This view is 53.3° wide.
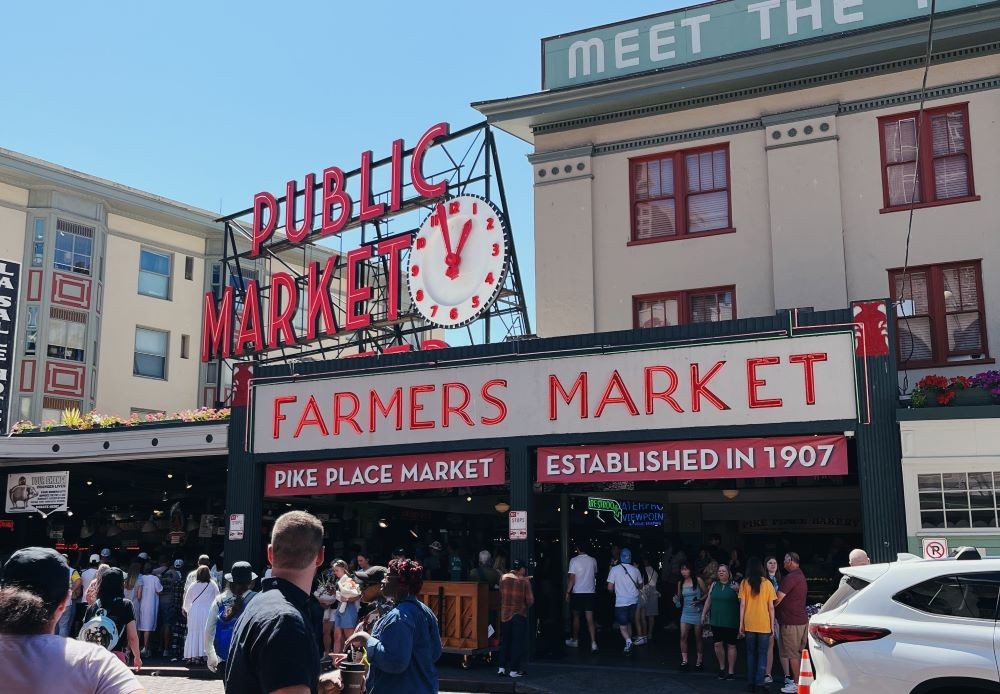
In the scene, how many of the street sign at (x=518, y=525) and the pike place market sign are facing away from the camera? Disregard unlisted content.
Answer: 0

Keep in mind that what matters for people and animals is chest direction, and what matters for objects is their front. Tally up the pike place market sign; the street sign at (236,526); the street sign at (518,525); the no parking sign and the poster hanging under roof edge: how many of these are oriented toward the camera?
5

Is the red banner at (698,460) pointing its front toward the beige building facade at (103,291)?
no

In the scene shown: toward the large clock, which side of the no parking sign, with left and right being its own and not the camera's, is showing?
right

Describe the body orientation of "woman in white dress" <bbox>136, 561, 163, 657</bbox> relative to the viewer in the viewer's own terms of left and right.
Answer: facing away from the viewer

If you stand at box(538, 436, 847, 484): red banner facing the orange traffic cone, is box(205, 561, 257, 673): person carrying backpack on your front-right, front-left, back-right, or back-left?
front-right

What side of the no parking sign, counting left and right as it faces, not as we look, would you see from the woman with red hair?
front

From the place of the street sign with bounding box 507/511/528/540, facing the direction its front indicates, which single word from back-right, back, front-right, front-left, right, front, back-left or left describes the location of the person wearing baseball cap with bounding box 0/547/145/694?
front

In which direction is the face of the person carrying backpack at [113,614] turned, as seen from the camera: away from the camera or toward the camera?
away from the camera

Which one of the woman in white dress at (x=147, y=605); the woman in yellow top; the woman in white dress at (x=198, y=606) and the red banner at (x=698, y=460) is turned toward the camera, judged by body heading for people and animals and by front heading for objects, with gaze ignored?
the red banner

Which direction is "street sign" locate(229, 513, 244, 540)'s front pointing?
toward the camera

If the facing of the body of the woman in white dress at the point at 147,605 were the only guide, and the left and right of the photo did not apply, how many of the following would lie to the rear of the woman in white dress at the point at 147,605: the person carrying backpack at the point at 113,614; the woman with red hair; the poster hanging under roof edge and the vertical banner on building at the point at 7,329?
2

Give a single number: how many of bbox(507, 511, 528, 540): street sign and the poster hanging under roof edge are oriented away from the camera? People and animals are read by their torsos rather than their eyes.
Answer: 0

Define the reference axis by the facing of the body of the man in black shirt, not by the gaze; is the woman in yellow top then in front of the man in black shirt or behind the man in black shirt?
in front

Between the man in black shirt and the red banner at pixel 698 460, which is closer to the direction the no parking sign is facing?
the man in black shirt

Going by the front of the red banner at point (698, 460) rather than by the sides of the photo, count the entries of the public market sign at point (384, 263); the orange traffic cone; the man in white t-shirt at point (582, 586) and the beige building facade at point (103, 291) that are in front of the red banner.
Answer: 1

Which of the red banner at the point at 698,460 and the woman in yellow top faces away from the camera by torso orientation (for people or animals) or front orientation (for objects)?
the woman in yellow top

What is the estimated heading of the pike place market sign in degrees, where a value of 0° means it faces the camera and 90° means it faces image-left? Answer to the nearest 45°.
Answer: approximately 0°

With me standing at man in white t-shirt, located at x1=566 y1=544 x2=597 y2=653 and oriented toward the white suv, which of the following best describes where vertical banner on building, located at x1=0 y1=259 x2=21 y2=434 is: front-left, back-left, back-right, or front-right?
back-right

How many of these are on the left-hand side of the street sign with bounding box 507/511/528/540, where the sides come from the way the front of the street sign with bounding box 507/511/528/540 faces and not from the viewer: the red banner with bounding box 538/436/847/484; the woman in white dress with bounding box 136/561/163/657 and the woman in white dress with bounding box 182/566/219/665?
1

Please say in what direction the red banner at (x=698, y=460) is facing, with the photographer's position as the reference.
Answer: facing the viewer
